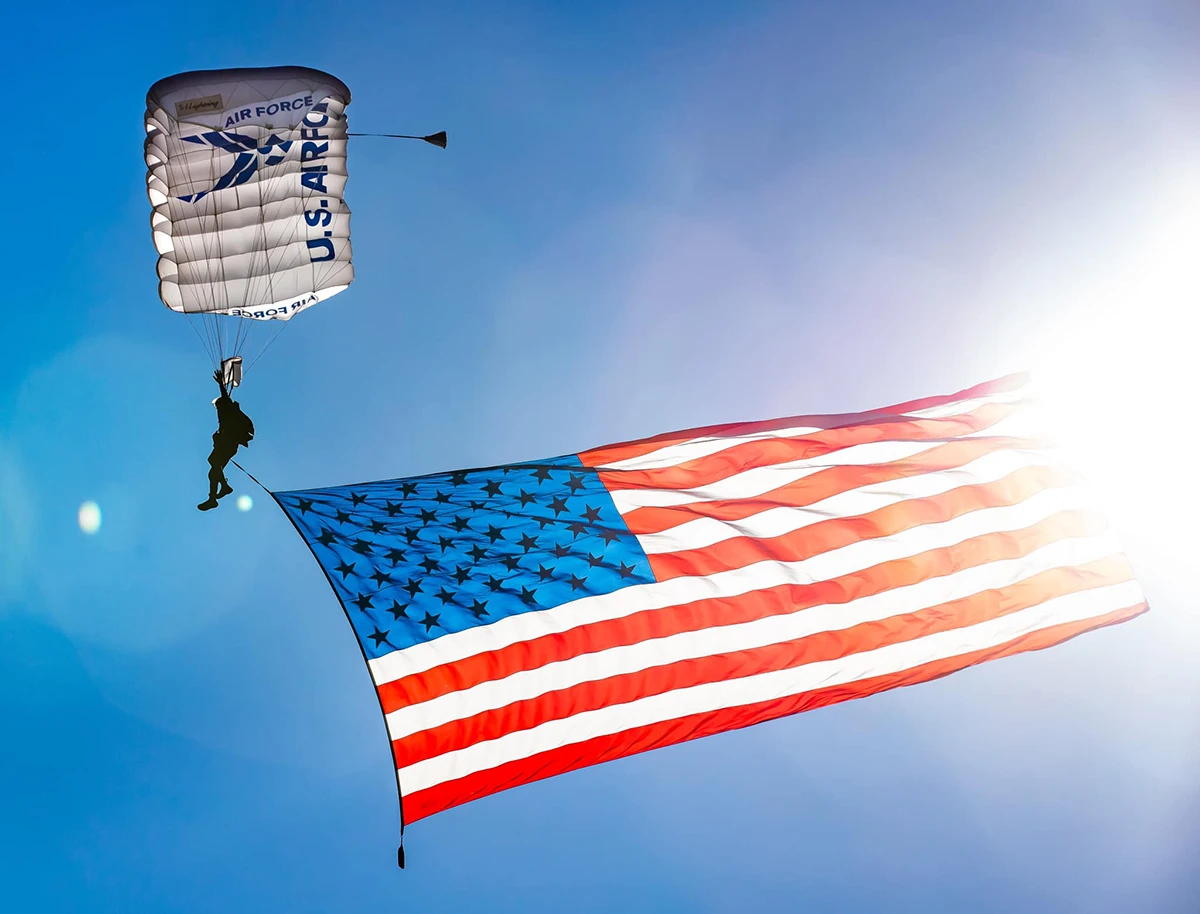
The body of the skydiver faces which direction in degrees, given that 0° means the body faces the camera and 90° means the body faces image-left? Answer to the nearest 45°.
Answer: approximately 90°

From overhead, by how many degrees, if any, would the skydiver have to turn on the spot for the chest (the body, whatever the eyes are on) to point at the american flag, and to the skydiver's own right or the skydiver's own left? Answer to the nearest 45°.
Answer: approximately 135° to the skydiver's own left
